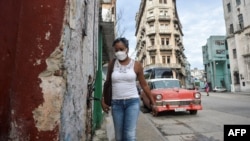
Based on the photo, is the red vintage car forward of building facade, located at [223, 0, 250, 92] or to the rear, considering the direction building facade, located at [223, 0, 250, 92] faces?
forward

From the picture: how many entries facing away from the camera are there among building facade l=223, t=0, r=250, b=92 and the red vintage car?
0

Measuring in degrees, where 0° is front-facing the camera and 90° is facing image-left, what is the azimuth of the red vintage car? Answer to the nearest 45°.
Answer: approximately 315°

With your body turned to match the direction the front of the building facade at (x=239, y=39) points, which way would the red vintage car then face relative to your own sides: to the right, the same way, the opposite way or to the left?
to the left

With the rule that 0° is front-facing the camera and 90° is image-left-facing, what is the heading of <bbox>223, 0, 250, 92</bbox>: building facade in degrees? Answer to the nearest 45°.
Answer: approximately 45°

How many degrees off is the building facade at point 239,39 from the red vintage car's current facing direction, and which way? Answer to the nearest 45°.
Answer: approximately 135° to its left
